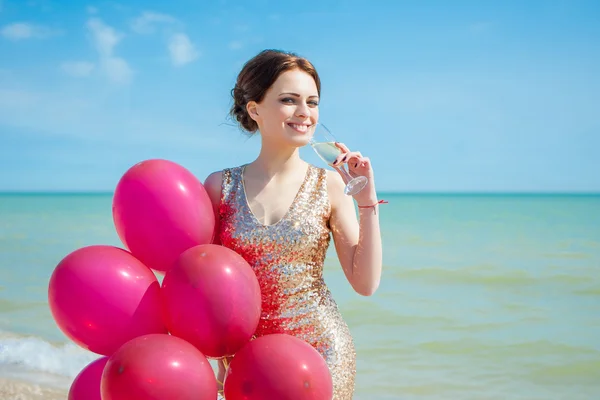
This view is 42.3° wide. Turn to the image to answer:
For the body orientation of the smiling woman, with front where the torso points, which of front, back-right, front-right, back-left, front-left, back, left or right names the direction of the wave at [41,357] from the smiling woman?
back-right

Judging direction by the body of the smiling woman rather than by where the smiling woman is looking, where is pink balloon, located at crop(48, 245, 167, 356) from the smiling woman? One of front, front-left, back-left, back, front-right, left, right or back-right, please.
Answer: front-right

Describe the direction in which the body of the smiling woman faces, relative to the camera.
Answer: toward the camera

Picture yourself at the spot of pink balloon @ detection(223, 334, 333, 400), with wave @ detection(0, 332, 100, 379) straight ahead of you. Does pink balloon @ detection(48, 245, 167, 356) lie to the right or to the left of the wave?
left

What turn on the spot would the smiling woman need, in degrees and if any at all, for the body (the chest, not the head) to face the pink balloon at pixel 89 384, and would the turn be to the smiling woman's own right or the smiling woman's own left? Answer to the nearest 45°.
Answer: approximately 45° to the smiling woman's own right
